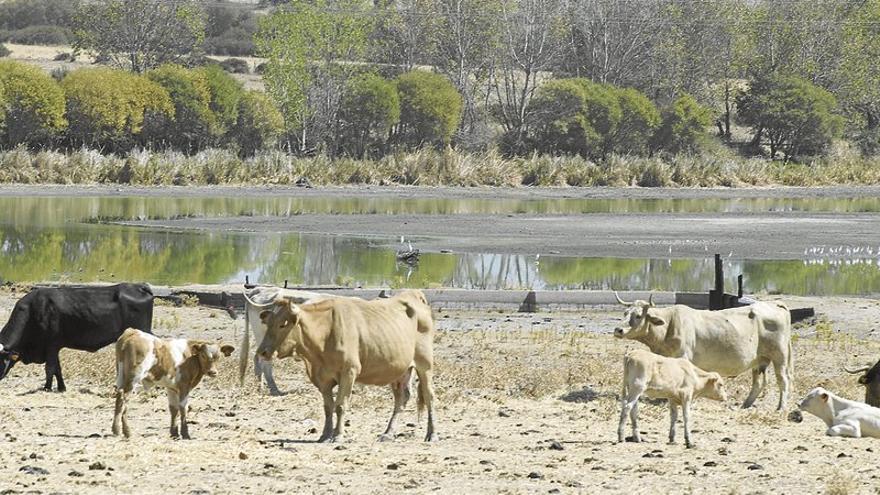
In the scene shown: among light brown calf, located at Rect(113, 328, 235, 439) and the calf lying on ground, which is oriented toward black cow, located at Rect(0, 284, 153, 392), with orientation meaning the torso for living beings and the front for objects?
the calf lying on ground

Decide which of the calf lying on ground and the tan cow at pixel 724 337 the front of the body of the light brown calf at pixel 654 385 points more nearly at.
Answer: the calf lying on ground

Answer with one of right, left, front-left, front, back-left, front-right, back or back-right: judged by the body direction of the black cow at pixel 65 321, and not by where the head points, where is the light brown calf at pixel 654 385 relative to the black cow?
back-left

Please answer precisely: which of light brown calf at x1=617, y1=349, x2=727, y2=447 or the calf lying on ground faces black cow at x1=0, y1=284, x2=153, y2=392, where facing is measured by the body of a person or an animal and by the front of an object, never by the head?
the calf lying on ground

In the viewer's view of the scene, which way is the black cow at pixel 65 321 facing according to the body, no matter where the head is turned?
to the viewer's left

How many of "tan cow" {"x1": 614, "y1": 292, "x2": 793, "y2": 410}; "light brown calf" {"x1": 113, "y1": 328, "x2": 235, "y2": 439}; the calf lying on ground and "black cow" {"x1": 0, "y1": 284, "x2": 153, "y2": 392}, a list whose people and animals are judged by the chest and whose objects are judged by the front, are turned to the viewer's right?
1

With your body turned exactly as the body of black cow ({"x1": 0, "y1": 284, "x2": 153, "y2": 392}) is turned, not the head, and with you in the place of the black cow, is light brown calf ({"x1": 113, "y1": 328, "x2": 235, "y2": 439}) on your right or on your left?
on your left

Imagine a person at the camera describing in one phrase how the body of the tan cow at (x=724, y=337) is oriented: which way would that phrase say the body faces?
to the viewer's left

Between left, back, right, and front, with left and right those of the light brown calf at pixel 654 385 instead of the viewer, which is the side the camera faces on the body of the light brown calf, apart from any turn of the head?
right

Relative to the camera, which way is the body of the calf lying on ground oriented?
to the viewer's left

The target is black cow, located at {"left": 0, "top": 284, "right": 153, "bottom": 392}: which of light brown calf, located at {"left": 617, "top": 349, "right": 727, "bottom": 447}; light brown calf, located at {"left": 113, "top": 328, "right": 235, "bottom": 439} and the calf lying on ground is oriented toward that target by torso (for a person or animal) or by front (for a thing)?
the calf lying on ground

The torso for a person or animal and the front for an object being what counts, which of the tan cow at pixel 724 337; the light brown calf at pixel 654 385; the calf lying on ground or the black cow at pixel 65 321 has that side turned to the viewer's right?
the light brown calf

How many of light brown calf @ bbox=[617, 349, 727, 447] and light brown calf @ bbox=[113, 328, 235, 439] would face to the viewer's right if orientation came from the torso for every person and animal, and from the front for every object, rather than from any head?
2

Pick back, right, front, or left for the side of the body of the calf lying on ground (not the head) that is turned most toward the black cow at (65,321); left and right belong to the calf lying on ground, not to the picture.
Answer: front

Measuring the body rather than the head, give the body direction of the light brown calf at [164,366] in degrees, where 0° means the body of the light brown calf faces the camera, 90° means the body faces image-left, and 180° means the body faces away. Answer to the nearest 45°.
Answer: approximately 270°

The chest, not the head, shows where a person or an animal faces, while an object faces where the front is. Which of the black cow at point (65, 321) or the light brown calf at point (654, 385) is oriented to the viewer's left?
the black cow

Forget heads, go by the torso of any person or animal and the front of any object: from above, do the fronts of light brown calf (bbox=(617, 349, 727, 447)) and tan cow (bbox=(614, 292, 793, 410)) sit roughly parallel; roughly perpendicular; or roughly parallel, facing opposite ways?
roughly parallel, facing opposite ways

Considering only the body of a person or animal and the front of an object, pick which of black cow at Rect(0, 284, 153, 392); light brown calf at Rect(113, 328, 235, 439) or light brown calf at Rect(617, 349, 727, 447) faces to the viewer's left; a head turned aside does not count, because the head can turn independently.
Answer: the black cow
